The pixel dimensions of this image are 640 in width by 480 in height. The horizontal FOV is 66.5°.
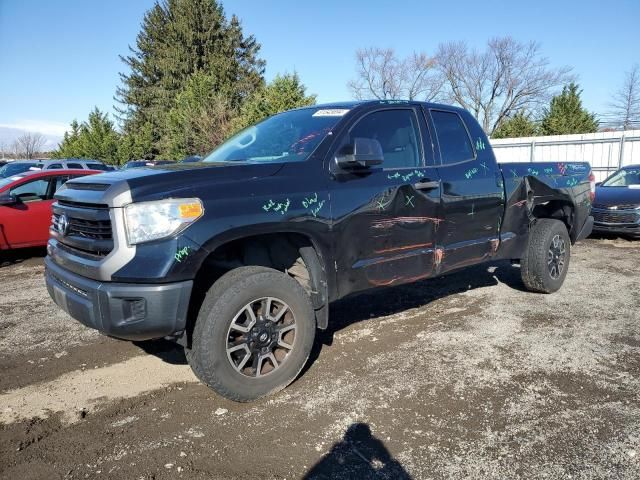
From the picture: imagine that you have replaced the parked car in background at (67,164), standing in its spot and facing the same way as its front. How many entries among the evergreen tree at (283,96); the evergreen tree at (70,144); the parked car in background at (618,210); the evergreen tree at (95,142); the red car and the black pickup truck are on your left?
2

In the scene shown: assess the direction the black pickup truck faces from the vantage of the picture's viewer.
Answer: facing the viewer and to the left of the viewer

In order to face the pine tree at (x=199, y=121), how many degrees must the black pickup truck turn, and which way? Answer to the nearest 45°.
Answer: approximately 135° to its right

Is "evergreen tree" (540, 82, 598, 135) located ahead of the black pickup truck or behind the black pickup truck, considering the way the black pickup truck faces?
behind

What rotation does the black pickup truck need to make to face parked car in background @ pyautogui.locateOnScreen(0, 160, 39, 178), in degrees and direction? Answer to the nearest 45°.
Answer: approximately 90° to its right

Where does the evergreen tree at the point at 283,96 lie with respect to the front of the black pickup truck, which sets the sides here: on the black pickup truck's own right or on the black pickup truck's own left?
on the black pickup truck's own right
